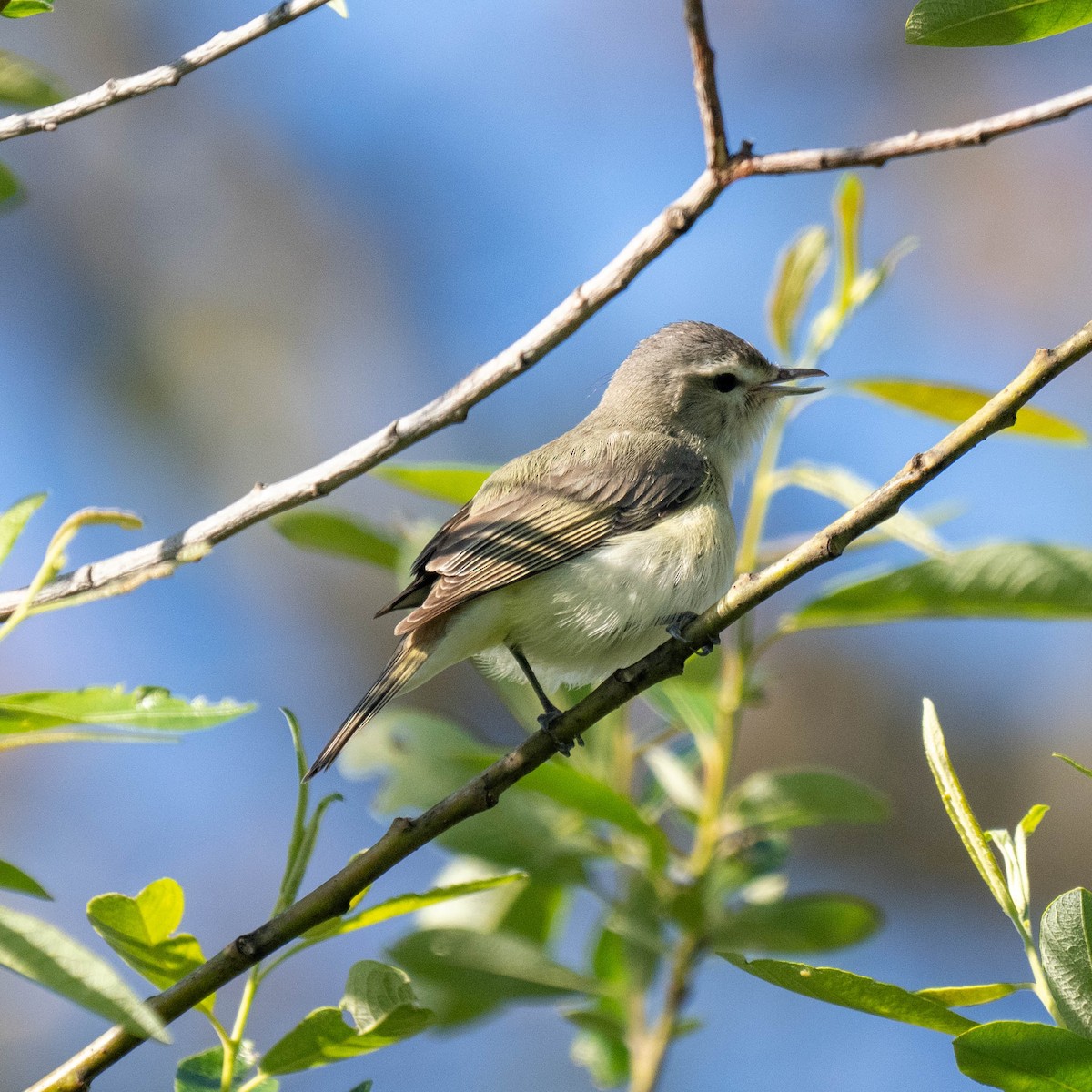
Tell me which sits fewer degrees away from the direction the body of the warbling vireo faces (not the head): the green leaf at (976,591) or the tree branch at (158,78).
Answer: the green leaf

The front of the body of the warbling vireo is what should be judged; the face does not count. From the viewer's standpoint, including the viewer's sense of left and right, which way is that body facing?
facing to the right of the viewer

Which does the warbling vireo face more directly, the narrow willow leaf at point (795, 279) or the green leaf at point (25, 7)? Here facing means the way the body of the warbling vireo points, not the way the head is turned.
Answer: the narrow willow leaf

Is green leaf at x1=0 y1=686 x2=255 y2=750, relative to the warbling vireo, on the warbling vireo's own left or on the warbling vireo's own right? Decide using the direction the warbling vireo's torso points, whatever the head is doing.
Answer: on the warbling vireo's own right

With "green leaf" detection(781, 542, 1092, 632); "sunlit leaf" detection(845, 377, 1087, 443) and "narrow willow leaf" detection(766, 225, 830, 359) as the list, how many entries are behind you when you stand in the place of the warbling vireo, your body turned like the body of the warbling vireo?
0

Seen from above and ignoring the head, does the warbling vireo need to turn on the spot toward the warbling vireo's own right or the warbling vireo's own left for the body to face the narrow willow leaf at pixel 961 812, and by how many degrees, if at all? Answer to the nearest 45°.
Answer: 0° — it already faces it

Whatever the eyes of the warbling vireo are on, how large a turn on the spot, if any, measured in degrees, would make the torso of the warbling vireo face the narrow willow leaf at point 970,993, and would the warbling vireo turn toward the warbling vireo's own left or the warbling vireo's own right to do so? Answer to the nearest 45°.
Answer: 0° — it already faces it
